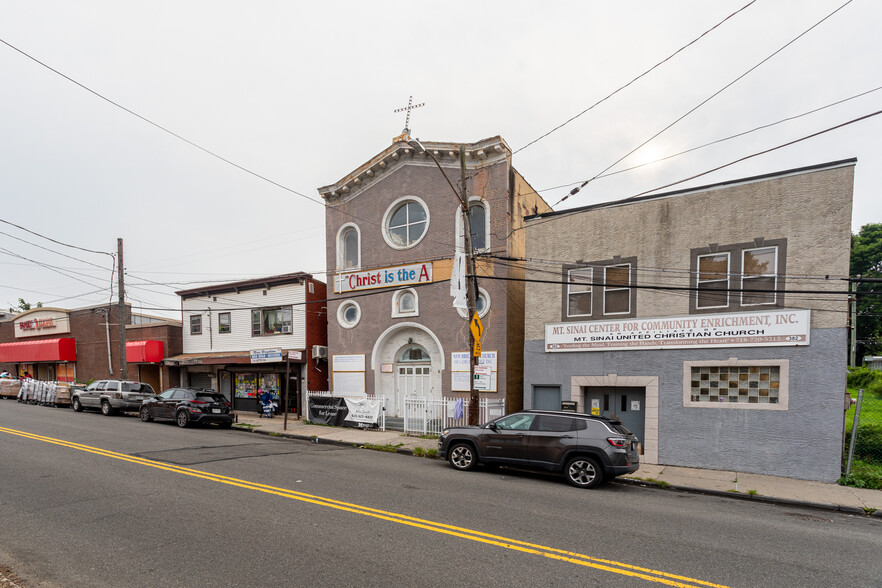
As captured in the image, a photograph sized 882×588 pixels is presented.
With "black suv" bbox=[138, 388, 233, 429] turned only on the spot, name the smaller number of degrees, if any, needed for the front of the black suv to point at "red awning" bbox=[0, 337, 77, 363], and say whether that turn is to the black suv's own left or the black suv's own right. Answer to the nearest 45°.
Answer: approximately 45° to the black suv's own right

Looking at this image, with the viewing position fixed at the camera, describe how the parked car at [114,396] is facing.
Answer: facing away from the viewer and to the left of the viewer

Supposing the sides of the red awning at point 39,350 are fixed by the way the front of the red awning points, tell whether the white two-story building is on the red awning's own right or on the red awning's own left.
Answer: on the red awning's own left

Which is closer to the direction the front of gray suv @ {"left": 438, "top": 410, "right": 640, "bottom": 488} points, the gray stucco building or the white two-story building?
the white two-story building

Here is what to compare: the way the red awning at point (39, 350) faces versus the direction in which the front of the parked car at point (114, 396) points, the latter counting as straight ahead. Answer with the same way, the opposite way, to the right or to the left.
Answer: to the left

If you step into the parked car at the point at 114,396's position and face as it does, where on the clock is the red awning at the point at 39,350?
The red awning is roughly at 1 o'clock from the parked car.

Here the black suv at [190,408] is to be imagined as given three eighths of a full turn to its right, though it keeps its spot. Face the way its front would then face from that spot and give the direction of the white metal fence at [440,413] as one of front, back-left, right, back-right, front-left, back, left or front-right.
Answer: front-right

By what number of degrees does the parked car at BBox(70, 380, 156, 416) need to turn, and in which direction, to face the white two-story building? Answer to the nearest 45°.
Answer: approximately 135° to its right

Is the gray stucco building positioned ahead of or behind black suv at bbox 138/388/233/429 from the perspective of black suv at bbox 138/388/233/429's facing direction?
behind
